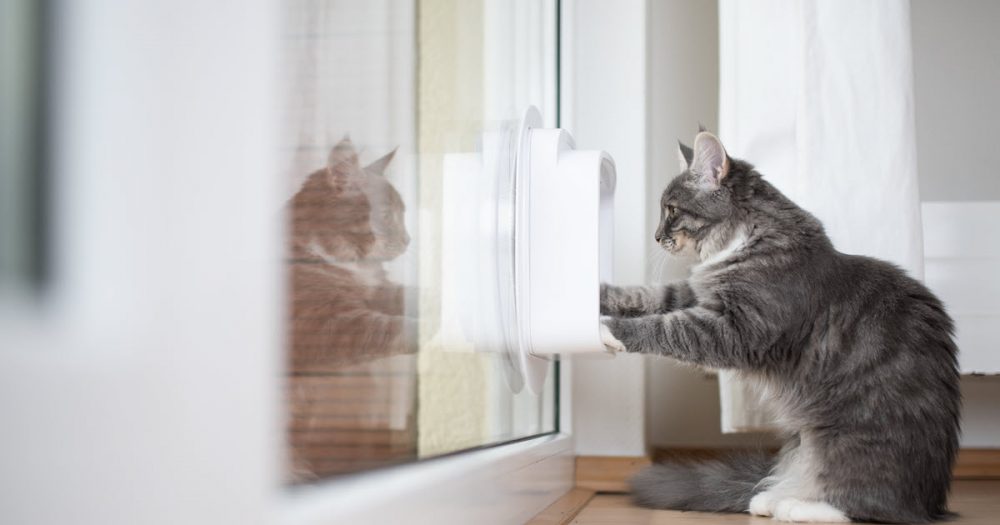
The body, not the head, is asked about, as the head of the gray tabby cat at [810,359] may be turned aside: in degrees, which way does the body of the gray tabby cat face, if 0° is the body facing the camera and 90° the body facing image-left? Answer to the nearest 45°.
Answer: approximately 90°
